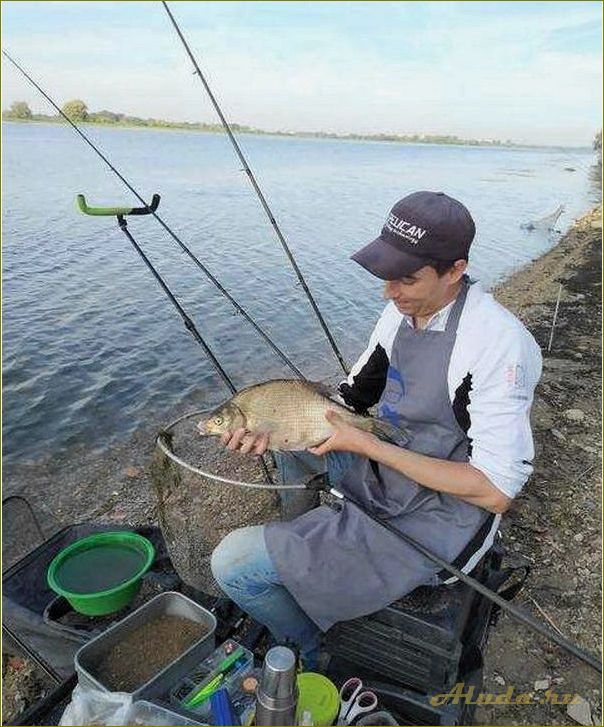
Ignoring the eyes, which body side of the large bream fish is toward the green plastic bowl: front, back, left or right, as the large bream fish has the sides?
front

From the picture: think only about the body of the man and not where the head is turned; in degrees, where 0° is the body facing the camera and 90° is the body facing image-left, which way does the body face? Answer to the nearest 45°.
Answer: approximately 45°

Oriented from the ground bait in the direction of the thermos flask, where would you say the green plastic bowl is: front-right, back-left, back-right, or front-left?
back-left

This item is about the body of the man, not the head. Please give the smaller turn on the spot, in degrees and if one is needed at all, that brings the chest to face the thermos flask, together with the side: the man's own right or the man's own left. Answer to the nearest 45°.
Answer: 0° — they already face it

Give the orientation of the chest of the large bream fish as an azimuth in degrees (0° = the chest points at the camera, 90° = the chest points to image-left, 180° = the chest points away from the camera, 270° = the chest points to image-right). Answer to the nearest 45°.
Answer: approximately 90°

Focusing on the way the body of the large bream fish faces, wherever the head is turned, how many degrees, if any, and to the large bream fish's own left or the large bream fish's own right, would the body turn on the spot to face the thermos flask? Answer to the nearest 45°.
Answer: approximately 90° to the large bream fish's own left

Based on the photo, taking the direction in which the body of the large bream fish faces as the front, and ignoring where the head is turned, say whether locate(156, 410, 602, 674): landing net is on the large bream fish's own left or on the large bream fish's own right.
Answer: on the large bream fish's own left

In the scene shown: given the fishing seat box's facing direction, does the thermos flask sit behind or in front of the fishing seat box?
in front

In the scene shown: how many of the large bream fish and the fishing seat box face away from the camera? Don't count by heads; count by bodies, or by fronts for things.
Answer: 0

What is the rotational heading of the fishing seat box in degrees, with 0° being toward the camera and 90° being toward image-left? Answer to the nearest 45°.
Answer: approximately 45°
